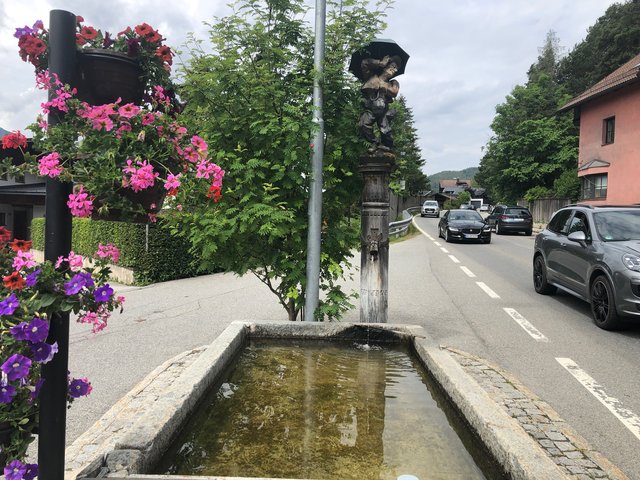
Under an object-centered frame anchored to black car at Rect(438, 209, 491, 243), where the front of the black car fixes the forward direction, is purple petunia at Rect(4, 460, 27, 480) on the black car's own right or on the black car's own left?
on the black car's own right

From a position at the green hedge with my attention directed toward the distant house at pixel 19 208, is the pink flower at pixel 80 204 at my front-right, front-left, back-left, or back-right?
back-left

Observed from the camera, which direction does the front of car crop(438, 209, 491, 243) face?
facing the viewer and to the right of the viewer

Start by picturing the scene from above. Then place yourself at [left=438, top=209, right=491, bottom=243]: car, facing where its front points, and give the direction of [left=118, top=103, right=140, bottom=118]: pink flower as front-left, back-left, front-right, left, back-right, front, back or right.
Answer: front-right

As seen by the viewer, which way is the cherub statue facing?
toward the camera

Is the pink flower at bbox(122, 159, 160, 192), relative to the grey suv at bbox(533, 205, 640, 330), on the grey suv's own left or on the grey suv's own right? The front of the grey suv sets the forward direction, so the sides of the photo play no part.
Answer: on the grey suv's own right

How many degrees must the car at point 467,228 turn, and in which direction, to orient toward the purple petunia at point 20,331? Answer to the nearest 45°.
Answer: approximately 45° to its right

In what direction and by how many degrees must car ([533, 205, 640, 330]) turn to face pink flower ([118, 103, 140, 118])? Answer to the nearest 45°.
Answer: approximately 45° to its right

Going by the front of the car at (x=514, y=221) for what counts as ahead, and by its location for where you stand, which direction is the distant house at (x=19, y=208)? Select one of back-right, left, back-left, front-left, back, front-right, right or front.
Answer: left

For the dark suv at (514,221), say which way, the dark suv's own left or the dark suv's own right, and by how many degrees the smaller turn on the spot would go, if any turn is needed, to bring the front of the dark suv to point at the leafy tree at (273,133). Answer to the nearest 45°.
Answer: approximately 135° to the dark suv's own left

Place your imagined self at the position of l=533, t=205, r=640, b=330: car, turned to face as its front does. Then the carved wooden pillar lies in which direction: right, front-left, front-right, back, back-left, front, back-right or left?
right

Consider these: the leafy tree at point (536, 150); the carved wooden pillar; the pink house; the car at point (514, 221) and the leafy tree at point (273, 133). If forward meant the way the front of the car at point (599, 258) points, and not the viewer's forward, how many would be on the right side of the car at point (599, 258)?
2
